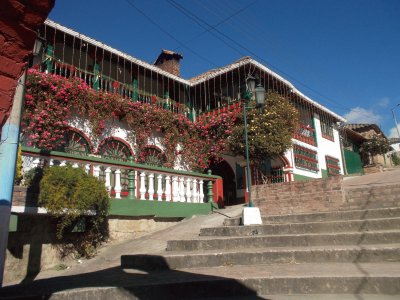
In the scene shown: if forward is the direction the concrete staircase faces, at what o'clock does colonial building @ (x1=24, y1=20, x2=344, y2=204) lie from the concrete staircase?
The colonial building is roughly at 5 o'clock from the concrete staircase.

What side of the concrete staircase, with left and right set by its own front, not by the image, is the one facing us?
front

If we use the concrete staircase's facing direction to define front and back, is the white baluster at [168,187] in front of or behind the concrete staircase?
behind

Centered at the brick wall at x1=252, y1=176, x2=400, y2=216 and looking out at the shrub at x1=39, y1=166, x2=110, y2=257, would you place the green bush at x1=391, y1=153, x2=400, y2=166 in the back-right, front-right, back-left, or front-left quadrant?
back-right

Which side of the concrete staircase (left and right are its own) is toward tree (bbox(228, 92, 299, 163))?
back

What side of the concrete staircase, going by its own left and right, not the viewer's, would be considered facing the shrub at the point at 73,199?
right

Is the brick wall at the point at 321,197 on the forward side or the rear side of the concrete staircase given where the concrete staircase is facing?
on the rear side

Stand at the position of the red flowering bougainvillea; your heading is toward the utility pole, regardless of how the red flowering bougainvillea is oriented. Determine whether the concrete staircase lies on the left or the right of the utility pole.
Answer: left

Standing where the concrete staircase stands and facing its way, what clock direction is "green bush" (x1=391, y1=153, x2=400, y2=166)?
The green bush is roughly at 7 o'clock from the concrete staircase.

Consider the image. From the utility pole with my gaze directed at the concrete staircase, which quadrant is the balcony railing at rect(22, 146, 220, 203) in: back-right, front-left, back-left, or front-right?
front-left
